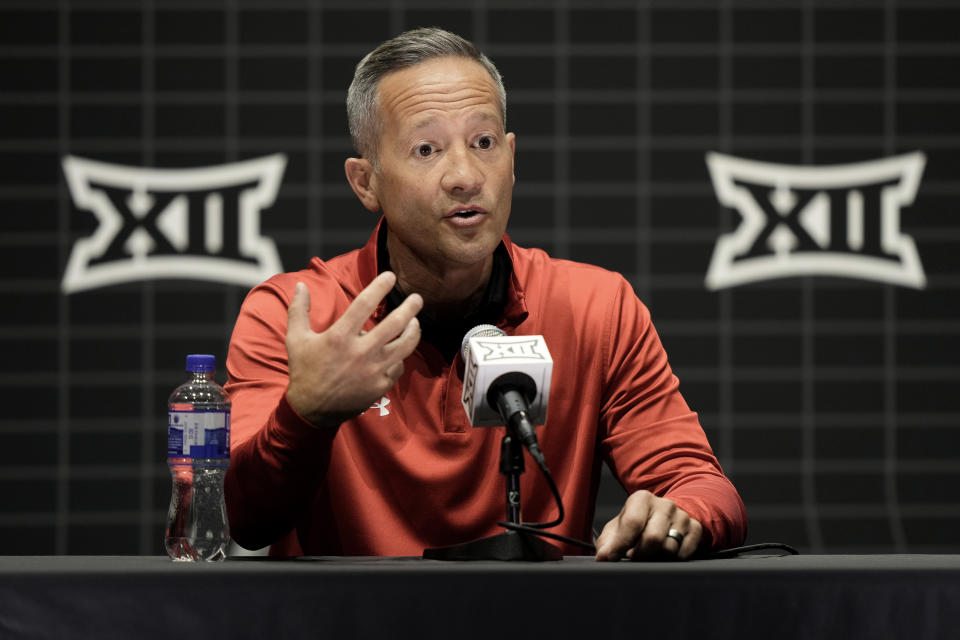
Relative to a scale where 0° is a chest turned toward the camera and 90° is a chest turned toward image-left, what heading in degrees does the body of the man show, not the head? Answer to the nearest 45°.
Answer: approximately 0°

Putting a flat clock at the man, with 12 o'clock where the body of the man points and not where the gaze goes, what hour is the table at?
The table is roughly at 12 o'clock from the man.

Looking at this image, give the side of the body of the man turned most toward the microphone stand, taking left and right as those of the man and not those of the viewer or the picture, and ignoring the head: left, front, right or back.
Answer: front
